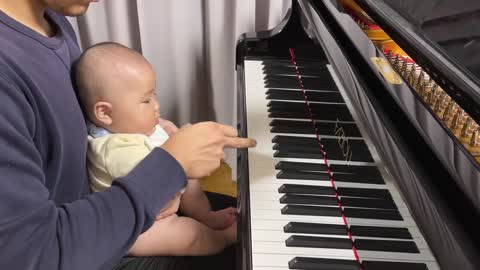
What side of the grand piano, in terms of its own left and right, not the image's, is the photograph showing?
left

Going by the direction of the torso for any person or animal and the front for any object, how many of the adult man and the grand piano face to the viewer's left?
1

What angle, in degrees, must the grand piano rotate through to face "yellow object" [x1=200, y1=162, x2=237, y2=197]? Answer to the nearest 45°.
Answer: approximately 45° to its right

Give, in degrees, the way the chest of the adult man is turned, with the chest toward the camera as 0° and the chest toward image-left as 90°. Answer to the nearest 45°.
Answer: approximately 270°

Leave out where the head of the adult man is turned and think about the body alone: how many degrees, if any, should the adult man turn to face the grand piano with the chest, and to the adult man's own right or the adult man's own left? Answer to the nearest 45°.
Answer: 0° — they already face it

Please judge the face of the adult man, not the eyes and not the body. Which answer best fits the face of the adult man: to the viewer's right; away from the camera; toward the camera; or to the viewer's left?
to the viewer's right

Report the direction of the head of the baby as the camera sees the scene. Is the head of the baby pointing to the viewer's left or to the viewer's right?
to the viewer's right

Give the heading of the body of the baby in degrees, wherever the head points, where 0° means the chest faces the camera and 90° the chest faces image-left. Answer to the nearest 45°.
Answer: approximately 270°
